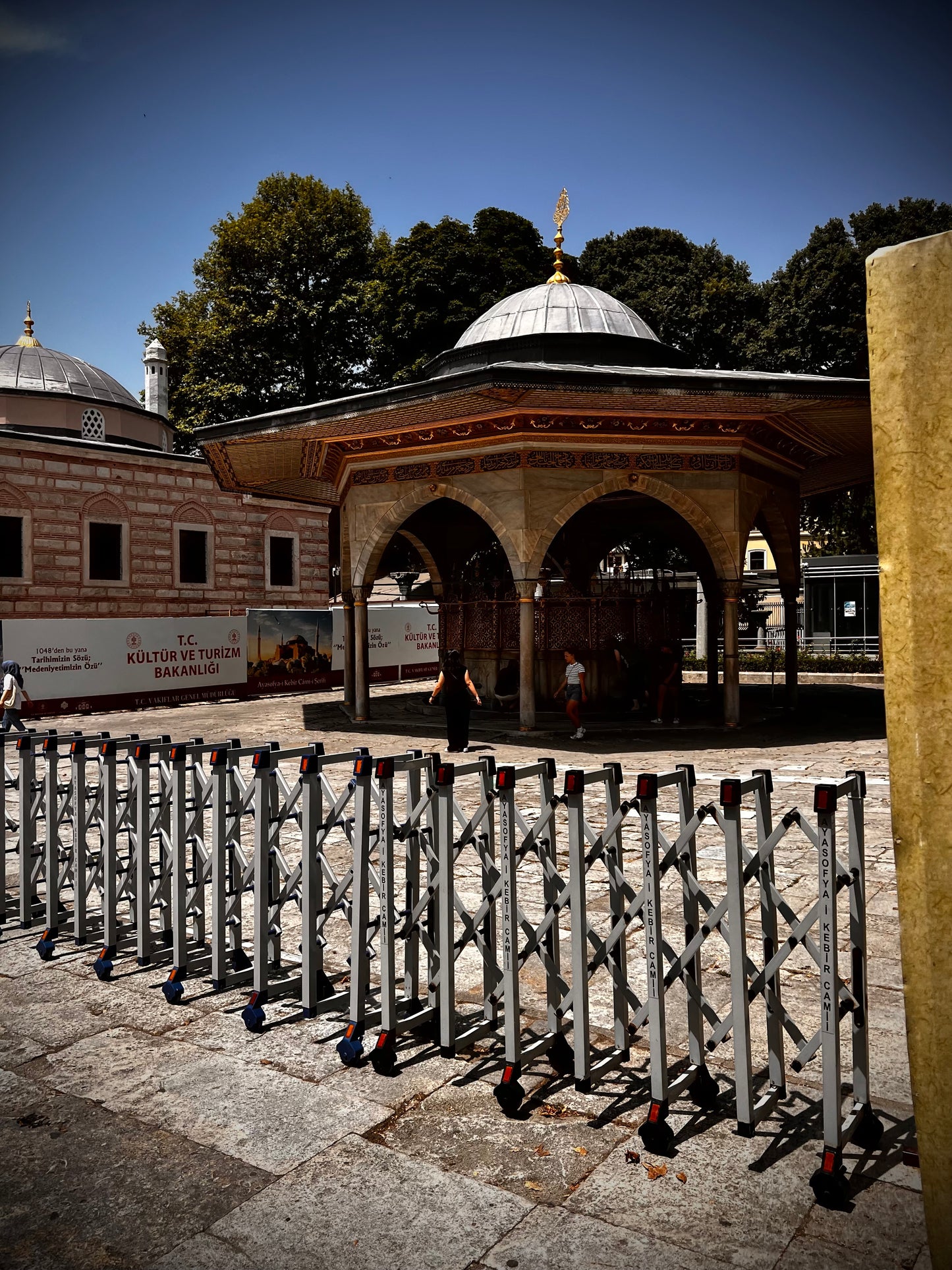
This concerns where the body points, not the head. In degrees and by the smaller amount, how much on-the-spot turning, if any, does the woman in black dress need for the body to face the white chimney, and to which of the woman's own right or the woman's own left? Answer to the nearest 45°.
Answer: approximately 45° to the woman's own left

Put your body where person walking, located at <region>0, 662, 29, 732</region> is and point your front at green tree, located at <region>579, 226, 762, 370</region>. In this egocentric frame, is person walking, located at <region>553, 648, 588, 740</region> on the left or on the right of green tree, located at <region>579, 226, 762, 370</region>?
right

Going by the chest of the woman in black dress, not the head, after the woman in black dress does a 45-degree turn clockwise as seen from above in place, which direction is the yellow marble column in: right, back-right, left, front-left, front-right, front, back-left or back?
back-right

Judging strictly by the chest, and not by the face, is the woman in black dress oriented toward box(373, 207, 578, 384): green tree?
yes

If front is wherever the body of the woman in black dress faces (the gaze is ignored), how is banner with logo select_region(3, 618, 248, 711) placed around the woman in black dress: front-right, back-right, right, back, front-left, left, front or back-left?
front-left

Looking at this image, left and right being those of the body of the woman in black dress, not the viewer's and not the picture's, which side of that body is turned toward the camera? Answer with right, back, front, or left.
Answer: back

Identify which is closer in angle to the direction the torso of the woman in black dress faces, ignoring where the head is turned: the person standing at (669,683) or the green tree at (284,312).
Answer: the green tree

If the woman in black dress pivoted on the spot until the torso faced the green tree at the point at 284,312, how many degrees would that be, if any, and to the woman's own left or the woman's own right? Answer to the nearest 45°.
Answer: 0° — they already face it

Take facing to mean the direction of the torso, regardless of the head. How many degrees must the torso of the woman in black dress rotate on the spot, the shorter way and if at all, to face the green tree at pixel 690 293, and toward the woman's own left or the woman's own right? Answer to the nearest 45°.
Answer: approximately 45° to the woman's own right

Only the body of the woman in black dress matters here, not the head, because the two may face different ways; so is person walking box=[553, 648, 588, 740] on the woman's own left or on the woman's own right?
on the woman's own right

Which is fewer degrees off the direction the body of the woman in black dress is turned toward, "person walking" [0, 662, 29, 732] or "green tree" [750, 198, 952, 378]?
the green tree

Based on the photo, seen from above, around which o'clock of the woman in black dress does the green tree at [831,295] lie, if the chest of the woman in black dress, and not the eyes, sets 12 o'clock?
The green tree is roughly at 1 o'clock from the woman in black dress.

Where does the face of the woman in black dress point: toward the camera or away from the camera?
away from the camera

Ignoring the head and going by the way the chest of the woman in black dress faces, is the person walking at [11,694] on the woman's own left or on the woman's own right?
on the woman's own left

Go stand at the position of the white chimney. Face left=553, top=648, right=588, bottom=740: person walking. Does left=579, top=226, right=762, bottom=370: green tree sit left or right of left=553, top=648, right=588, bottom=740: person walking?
left
